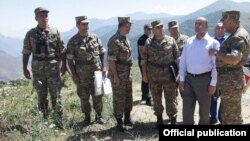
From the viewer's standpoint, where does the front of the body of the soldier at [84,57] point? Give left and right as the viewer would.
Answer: facing the viewer and to the right of the viewer

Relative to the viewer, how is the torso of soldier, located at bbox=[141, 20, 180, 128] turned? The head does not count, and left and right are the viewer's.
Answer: facing the viewer

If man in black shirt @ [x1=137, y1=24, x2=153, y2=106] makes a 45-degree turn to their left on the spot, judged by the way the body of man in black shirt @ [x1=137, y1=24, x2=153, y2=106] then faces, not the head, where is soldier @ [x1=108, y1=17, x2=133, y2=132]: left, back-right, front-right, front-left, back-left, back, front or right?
right

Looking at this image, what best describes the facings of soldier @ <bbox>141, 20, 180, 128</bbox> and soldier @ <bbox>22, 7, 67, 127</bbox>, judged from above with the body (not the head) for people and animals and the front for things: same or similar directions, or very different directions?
same or similar directions

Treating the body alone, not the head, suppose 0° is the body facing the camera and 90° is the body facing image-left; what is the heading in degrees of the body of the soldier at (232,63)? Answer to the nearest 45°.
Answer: approximately 90°

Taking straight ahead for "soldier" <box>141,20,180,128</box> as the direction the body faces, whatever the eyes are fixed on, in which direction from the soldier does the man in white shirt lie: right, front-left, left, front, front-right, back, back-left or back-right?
front-left

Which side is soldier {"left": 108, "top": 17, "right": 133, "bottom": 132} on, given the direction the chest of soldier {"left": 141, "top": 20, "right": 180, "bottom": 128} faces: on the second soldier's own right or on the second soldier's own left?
on the second soldier's own right

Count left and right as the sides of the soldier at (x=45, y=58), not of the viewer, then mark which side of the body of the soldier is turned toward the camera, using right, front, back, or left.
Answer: front

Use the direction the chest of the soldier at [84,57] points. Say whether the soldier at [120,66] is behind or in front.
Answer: in front

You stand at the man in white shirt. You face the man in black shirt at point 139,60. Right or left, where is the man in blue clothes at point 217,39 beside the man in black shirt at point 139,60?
right

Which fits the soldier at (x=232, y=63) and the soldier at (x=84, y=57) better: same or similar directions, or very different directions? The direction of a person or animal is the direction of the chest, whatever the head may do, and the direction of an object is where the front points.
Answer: very different directions

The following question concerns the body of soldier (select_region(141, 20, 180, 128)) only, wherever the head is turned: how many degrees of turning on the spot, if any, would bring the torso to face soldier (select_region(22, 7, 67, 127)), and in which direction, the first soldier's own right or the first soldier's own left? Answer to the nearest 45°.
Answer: approximately 90° to the first soldier's own right
